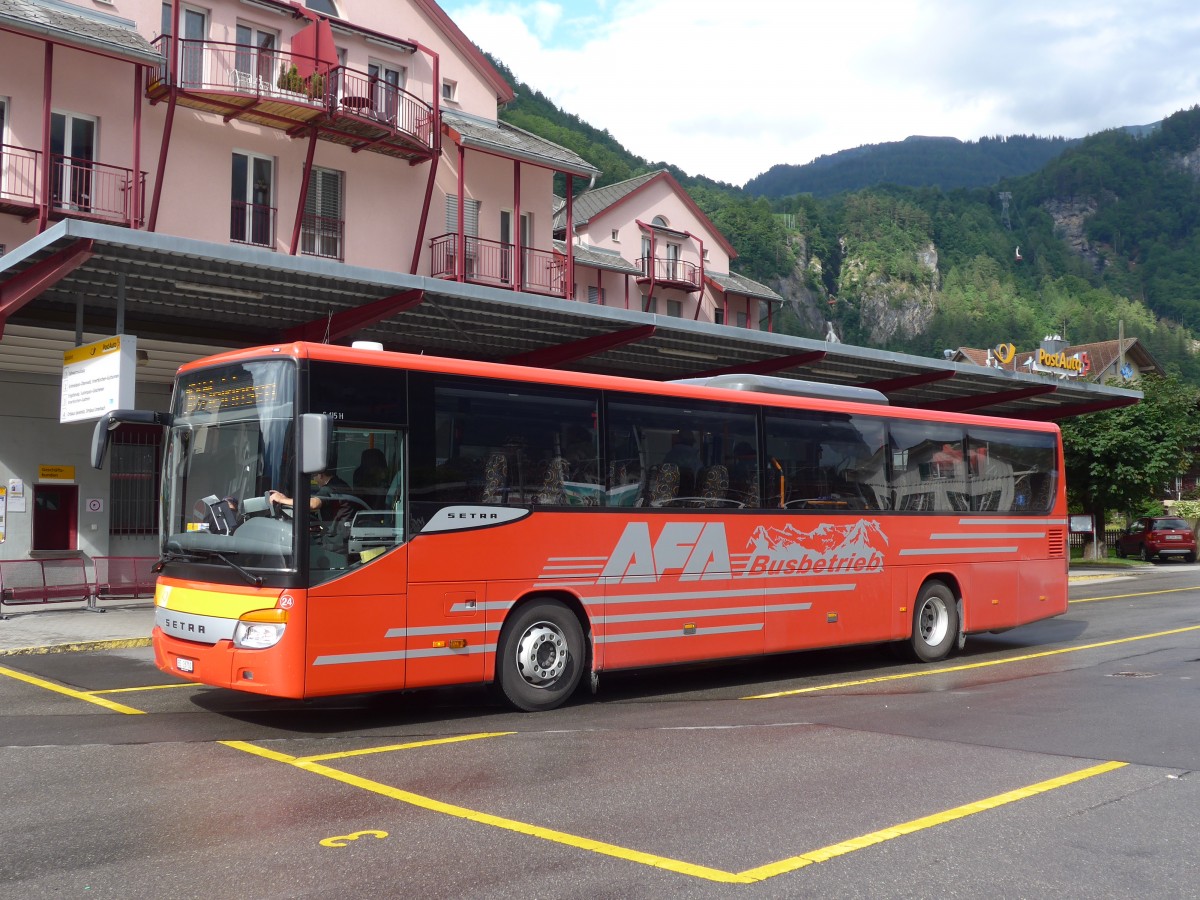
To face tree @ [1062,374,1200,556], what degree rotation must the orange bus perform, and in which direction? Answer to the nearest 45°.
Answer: approximately 180°

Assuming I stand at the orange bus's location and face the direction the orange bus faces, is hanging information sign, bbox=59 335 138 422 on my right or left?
on my right

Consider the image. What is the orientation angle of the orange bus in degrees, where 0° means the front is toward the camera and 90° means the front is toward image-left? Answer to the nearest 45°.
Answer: approximately 45°

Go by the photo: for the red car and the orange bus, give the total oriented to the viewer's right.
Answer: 0

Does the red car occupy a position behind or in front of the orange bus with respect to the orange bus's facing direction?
behind

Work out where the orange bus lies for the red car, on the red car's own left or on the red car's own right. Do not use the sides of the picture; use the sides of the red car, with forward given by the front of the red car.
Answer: on the red car's own left

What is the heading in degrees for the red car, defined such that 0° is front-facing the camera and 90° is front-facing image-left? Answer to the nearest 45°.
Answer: approximately 135°
